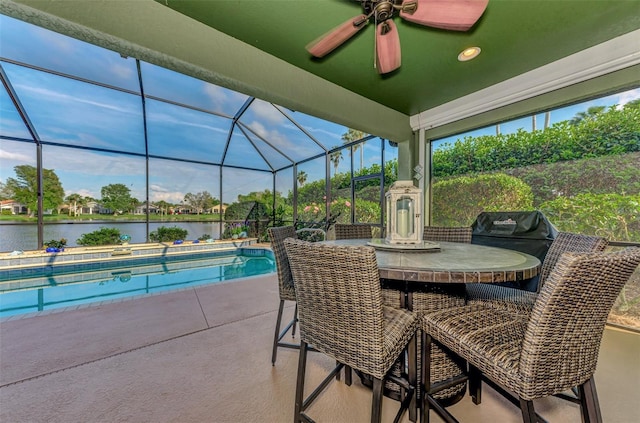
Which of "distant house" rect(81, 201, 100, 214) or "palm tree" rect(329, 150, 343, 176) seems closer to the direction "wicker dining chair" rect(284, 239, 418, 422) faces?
the palm tree

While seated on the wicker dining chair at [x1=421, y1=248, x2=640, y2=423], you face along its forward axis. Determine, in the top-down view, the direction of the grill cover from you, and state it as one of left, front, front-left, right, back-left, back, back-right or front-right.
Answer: front-right

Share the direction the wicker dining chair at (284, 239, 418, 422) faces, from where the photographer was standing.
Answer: facing away from the viewer and to the right of the viewer

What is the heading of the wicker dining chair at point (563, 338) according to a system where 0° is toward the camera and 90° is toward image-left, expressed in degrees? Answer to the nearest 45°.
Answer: approximately 135°

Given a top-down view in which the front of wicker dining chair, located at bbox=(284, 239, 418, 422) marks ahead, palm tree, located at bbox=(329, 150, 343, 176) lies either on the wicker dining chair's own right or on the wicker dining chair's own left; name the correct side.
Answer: on the wicker dining chair's own left

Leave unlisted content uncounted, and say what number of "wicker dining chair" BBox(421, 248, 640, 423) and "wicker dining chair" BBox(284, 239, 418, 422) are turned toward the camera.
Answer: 0

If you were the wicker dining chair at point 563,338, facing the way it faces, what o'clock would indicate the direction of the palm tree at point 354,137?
The palm tree is roughly at 12 o'clock from the wicker dining chair.

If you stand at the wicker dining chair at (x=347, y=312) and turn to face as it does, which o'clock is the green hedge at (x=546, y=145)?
The green hedge is roughly at 12 o'clock from the wicker dining chair.

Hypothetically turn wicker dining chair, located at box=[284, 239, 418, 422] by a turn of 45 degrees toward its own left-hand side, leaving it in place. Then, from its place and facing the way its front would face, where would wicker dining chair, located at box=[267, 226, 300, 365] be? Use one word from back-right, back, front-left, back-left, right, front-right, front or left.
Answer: front-left

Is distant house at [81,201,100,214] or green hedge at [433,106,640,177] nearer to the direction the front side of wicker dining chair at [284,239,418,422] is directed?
the green hedge

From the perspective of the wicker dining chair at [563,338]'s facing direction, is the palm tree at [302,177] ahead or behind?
ahead

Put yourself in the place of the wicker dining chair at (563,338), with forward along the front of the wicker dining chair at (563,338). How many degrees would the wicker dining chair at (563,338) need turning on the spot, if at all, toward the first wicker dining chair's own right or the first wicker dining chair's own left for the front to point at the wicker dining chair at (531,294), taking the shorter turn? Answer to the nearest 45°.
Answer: approximately 45° to the first wicker dining chair's own right
